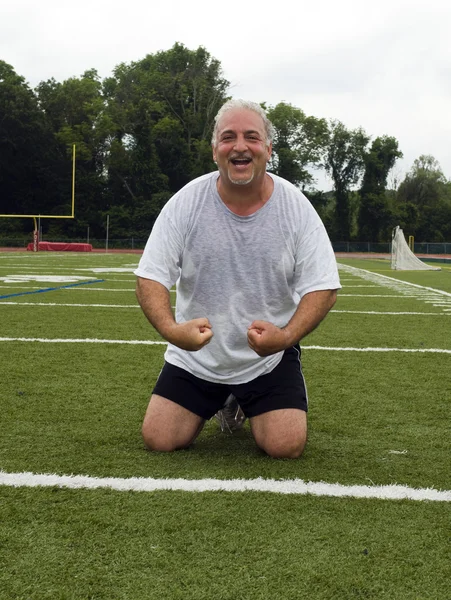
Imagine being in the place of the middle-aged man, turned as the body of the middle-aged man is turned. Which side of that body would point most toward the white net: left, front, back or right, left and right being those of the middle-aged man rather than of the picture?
back

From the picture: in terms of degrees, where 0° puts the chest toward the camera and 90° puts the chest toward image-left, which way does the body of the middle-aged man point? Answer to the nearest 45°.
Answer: approximately 0°
